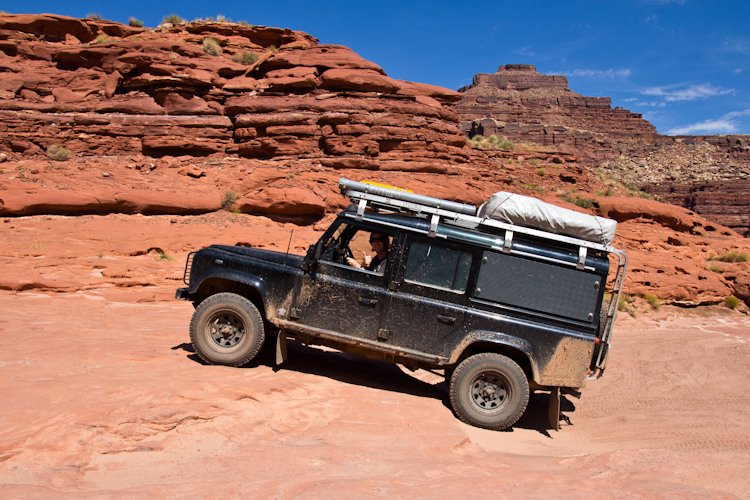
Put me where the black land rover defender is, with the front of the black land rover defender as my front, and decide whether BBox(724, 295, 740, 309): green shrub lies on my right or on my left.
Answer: on my right

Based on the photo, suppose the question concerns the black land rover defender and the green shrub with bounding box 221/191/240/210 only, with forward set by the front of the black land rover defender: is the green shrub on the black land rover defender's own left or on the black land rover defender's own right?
on the black land rover defender's own right

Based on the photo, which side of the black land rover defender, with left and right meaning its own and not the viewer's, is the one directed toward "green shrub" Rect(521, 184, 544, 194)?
right

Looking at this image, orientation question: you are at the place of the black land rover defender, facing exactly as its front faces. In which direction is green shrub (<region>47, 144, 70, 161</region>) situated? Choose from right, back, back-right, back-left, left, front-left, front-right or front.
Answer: front-right

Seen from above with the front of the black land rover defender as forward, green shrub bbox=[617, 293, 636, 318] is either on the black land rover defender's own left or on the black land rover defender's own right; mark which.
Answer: on the black land rover defender's own right

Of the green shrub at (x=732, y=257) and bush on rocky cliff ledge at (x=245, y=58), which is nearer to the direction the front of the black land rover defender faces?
the bush on rocky cliff ledge

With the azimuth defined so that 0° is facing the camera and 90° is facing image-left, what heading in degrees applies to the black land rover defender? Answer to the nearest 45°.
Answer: approximately 90°
